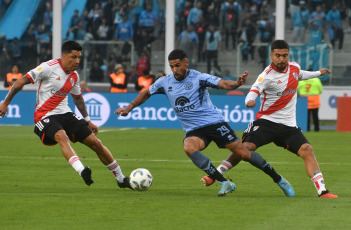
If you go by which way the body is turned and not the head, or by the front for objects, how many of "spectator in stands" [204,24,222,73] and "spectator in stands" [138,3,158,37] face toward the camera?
2

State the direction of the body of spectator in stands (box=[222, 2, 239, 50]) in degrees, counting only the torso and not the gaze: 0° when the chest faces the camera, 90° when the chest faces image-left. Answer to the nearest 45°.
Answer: approximately 0°

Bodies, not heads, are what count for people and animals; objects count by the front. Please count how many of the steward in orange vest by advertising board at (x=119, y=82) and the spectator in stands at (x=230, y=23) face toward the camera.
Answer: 2

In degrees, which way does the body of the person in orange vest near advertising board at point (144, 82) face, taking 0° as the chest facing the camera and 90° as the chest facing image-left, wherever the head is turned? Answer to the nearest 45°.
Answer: approximately 45°

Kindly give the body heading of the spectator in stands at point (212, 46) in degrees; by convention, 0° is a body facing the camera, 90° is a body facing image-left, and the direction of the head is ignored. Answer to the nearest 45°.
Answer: approximately 0°

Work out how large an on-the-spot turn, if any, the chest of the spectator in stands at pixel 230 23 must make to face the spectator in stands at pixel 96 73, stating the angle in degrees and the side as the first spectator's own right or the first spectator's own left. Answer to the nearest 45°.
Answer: approximately 90° to the first spectator's own right

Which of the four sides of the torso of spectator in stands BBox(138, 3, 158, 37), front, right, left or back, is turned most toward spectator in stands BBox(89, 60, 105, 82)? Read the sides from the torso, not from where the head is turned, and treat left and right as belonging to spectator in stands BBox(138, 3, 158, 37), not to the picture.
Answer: front
